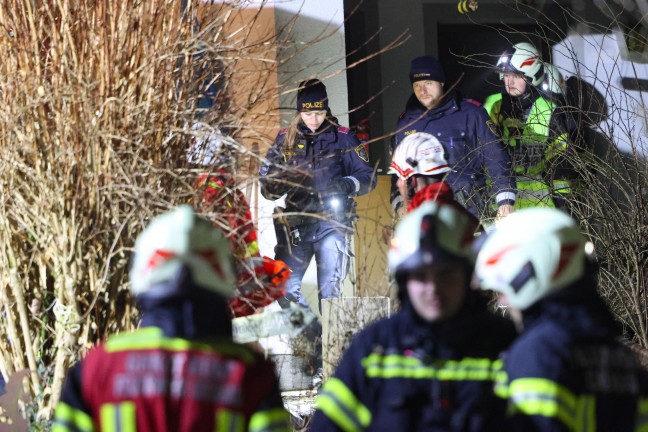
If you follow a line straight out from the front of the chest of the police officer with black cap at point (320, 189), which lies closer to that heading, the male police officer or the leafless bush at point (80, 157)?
the leafless bush

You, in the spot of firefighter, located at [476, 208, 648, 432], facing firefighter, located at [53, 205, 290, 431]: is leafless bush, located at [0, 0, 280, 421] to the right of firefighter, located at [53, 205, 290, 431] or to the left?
right

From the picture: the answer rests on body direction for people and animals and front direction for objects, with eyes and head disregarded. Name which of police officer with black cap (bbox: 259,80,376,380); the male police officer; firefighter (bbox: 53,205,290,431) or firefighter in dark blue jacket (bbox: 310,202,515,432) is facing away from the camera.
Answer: the firefighter

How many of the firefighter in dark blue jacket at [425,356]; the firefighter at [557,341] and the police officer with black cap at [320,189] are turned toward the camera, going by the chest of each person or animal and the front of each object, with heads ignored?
2

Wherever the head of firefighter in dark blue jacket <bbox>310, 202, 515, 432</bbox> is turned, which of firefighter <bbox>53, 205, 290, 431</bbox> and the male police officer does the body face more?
the firefighter

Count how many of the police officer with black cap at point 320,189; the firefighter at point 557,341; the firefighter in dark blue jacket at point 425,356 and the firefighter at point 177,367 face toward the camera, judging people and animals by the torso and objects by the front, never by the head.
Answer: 2

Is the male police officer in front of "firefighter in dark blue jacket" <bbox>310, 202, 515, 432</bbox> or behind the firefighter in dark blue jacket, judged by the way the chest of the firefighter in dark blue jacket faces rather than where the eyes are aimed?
behind

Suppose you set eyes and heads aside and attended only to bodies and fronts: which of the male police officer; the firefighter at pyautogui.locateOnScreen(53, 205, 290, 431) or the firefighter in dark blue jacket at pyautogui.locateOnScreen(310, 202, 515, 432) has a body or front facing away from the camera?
the firefighter

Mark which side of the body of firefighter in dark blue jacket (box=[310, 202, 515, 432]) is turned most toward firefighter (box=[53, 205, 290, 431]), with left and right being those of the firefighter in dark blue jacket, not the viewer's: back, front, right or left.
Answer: right

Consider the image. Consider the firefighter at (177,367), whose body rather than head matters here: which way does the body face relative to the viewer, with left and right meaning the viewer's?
facing away from the viewer

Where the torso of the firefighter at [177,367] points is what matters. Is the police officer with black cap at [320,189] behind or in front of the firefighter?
in front

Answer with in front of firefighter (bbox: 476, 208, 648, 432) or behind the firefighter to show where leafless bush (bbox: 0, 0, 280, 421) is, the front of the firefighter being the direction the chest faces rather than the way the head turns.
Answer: in front
